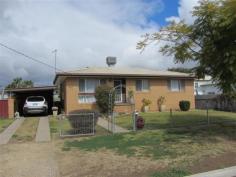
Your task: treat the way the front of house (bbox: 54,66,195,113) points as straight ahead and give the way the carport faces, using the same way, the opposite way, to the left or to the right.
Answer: the same way

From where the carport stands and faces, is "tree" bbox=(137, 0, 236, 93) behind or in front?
in front

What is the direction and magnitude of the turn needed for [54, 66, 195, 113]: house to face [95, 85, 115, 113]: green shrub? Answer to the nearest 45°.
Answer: approximately 45° to its right

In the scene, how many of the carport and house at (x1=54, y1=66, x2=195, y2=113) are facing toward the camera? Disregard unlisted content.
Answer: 2

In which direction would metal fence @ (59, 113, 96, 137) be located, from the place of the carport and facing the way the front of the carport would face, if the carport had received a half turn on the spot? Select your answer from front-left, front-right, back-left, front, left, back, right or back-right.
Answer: back

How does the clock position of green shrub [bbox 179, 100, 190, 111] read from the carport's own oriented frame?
The green shrub is roughly at 10 o'clock from the carport.

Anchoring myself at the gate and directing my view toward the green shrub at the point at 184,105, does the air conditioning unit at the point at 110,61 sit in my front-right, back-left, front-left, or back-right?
front-left

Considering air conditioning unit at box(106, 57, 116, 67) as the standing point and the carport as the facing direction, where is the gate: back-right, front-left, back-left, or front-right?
front-left

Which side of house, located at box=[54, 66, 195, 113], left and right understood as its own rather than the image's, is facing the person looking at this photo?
front

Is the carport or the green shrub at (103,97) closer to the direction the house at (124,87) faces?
the green shrub

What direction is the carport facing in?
toward the camera
